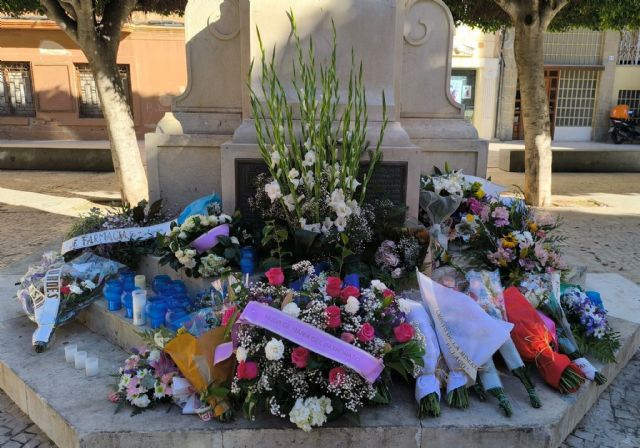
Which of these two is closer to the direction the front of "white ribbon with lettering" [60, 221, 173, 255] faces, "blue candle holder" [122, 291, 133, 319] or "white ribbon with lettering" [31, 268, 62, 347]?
the blue candle holder

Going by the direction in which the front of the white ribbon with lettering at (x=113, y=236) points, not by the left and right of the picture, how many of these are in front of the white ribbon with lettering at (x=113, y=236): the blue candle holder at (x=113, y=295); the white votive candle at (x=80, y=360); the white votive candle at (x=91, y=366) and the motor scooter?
3

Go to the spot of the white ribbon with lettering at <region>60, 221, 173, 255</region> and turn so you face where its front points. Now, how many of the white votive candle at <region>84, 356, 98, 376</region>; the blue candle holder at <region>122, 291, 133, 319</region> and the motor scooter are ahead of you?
2

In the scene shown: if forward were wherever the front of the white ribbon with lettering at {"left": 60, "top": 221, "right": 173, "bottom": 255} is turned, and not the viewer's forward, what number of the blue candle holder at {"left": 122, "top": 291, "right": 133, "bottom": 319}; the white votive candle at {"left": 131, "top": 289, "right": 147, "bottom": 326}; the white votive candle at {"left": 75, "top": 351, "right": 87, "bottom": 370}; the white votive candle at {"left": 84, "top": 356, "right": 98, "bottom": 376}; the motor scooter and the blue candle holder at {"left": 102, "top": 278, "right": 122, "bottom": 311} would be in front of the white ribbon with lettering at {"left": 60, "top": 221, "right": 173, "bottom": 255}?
5

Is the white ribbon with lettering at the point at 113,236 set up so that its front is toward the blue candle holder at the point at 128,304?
yes

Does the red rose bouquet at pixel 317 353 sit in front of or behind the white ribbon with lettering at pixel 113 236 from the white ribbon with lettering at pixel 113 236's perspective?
in front

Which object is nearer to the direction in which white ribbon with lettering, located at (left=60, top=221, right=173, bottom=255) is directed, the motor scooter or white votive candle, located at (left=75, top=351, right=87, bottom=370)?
the white votive candle

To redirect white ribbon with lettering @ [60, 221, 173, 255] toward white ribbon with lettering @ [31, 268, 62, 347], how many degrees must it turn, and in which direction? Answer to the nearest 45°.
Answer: approximately 45° to its right

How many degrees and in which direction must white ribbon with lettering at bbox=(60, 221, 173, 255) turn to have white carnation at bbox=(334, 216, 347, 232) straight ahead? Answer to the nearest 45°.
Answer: approximately 45° to its left

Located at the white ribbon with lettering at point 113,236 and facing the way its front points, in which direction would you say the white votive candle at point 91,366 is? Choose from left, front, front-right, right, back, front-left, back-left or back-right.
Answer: front

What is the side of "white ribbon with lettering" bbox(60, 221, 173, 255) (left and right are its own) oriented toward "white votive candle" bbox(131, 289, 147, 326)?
front

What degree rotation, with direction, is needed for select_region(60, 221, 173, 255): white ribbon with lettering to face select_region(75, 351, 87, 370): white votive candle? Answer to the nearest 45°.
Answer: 0° — it already faces it

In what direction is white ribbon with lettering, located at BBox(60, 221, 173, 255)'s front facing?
toward the camera

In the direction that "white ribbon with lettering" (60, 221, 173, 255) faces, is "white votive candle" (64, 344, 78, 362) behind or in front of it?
in front

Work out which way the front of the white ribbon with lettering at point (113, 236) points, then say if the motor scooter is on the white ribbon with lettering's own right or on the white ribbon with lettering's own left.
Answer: on the white ribbon with lettering's own left

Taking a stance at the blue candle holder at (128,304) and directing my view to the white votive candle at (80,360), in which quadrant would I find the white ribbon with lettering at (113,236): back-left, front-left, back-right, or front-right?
back-right

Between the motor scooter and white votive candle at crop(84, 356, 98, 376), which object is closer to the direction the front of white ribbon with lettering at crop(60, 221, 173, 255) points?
the white votive candle
